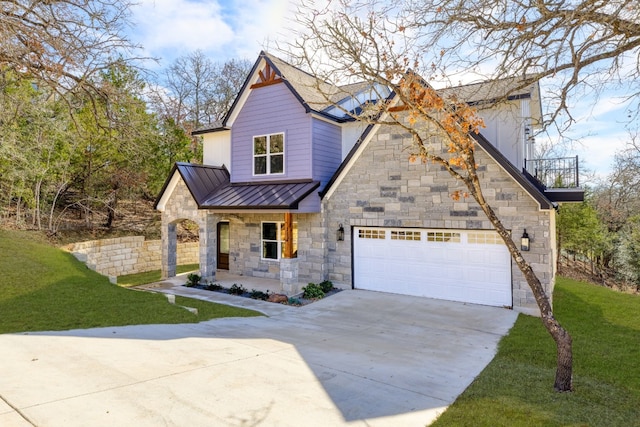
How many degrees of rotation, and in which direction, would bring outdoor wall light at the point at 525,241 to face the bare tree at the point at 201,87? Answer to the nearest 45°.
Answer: approximately 90° to its right

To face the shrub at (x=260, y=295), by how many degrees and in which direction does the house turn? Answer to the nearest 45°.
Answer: approximately 45° to its right

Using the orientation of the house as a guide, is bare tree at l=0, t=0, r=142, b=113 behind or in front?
in front

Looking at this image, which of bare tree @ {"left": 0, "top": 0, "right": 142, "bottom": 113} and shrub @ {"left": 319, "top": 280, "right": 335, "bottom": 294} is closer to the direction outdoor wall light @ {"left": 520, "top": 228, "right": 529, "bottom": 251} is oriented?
the bare tree

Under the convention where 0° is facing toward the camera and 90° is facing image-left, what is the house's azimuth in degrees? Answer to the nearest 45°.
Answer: approximately 45°

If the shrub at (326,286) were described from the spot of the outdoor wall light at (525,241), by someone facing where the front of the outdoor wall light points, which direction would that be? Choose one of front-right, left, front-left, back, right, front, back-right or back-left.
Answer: front-right

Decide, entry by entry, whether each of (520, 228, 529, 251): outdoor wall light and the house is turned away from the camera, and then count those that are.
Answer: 0

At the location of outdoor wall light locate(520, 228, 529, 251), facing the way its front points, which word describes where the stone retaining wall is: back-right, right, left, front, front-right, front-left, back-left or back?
front-right

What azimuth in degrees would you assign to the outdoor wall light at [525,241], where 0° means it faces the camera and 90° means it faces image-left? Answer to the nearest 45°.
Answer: approximately 45°
